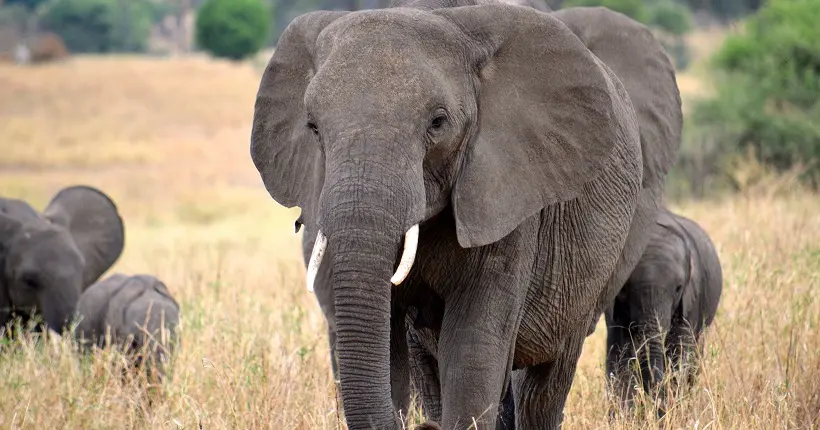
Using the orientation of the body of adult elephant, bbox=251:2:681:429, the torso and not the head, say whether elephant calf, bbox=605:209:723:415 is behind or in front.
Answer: behind

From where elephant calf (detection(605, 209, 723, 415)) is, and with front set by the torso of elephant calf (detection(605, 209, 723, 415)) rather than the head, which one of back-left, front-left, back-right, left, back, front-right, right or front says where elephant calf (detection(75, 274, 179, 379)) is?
front-right

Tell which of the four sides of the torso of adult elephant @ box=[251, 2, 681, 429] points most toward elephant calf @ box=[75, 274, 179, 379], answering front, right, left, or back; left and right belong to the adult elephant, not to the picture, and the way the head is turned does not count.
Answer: right

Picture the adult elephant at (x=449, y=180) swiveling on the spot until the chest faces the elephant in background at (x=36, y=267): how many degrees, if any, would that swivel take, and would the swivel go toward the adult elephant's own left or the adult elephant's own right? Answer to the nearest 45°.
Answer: approximately 90° to the adult elephant's own right

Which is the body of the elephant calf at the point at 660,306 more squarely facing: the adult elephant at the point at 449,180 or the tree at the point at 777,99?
the adult elephant

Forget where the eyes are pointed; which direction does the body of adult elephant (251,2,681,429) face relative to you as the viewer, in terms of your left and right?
facing the viewer and to the left of the viewer

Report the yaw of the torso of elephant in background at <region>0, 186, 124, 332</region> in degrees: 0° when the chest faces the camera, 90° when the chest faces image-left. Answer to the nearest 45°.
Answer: approximately 315°

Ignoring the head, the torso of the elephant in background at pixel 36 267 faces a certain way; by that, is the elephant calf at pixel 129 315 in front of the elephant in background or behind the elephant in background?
in front

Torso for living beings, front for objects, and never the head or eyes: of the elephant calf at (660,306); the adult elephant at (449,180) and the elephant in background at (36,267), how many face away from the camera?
0

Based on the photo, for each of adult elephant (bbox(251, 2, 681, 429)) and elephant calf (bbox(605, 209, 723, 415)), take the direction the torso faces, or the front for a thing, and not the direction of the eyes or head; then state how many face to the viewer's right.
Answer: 0
